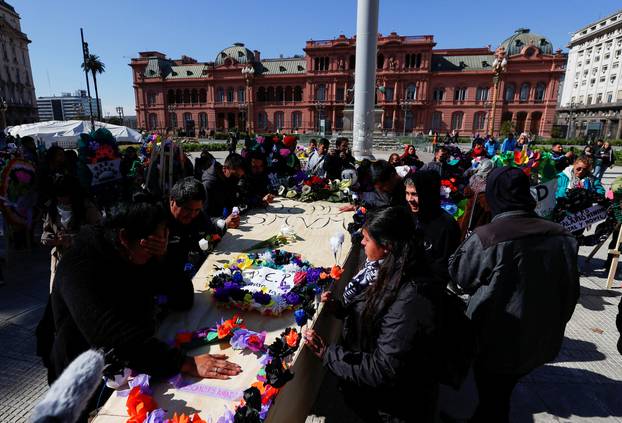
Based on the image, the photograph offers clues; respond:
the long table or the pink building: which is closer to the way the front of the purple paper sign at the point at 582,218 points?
the long table

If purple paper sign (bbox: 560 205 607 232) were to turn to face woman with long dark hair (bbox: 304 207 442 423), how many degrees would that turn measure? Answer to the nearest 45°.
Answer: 0° — it already faces them

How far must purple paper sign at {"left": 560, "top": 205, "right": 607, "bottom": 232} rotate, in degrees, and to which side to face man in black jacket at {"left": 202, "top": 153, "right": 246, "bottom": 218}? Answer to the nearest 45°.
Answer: approximately 45° to its right

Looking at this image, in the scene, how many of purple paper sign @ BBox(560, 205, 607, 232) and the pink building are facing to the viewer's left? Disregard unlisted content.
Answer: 0

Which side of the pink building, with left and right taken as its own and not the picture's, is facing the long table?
front

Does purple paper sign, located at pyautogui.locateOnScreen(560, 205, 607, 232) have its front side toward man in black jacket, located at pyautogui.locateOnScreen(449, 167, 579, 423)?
yes

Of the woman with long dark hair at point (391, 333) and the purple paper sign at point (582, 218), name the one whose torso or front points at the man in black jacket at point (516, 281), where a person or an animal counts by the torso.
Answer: the purple paper sign

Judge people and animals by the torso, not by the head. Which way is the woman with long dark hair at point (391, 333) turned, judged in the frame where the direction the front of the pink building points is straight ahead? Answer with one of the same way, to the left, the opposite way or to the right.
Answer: to the right

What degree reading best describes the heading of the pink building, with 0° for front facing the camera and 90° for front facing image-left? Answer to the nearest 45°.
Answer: approximately 0°

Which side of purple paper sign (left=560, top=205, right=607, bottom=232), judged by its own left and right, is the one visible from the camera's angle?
front

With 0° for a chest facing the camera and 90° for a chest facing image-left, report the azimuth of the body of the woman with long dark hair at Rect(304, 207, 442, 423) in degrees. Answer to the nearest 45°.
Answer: approximately 90°

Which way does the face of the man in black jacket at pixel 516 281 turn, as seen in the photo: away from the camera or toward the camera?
away from the camera

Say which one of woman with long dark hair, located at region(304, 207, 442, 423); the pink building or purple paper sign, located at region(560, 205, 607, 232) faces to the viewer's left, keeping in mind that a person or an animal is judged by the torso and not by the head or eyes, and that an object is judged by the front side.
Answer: the woman with long dark hair

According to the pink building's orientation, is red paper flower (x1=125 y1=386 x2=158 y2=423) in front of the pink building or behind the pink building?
in front
